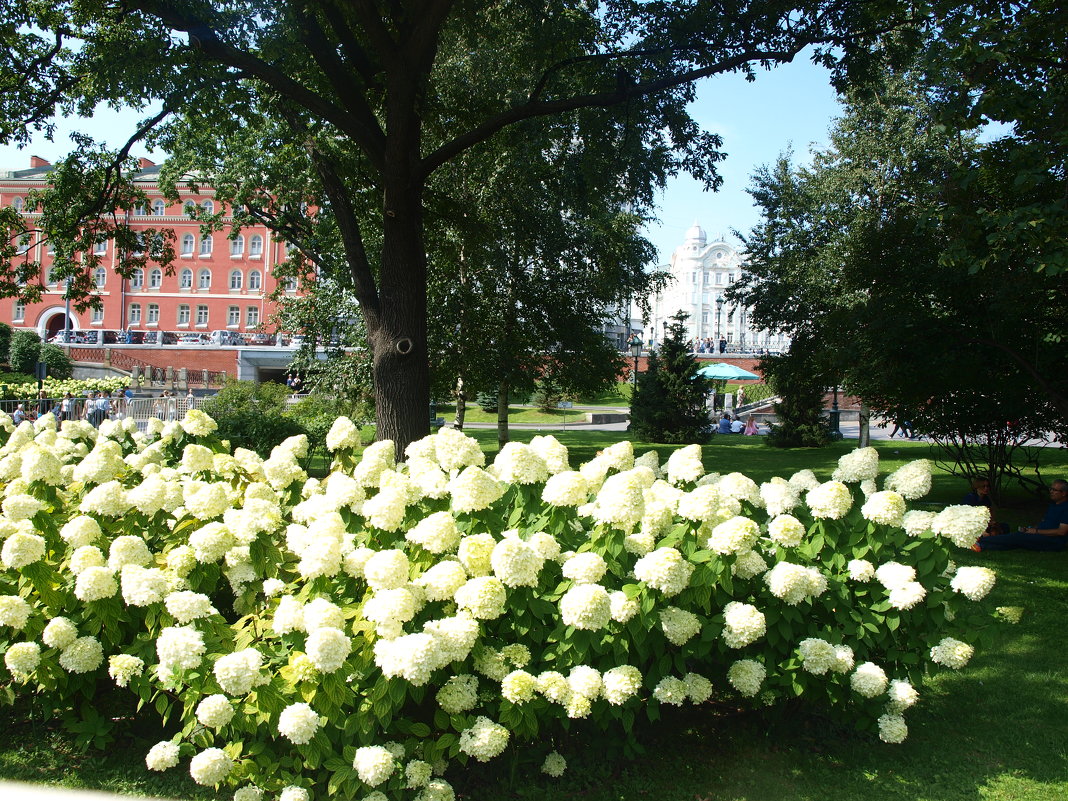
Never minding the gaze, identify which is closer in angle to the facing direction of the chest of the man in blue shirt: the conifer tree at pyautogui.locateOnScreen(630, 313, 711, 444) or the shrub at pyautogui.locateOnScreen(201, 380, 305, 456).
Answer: the shrub

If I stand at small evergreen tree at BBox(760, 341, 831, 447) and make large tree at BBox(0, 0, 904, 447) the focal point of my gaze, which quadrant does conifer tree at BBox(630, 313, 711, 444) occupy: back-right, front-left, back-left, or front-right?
front-right

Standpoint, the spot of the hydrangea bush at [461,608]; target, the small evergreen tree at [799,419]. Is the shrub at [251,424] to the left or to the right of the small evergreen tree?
left

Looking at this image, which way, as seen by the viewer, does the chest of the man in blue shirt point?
to the viewer's left

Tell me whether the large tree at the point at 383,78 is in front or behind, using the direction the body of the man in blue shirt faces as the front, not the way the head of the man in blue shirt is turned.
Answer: in front

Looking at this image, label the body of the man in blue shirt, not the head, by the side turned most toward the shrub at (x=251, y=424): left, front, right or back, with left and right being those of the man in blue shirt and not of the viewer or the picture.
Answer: front

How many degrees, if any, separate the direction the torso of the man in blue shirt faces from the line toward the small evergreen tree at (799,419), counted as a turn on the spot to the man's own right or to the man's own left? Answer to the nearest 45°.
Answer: approximately 90° to the man's own right

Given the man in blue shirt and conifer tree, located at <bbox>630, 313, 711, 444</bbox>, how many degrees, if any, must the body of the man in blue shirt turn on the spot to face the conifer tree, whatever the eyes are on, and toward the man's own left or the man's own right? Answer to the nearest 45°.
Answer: approximately 45° to the man's own right

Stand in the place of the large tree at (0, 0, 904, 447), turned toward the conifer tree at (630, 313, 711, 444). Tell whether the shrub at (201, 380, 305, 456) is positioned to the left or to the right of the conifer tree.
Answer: left

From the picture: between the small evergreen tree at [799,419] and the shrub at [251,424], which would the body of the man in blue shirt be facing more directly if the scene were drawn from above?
the shrub

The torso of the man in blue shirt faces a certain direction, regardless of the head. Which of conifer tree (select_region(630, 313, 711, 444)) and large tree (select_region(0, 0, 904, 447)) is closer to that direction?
the large tree
